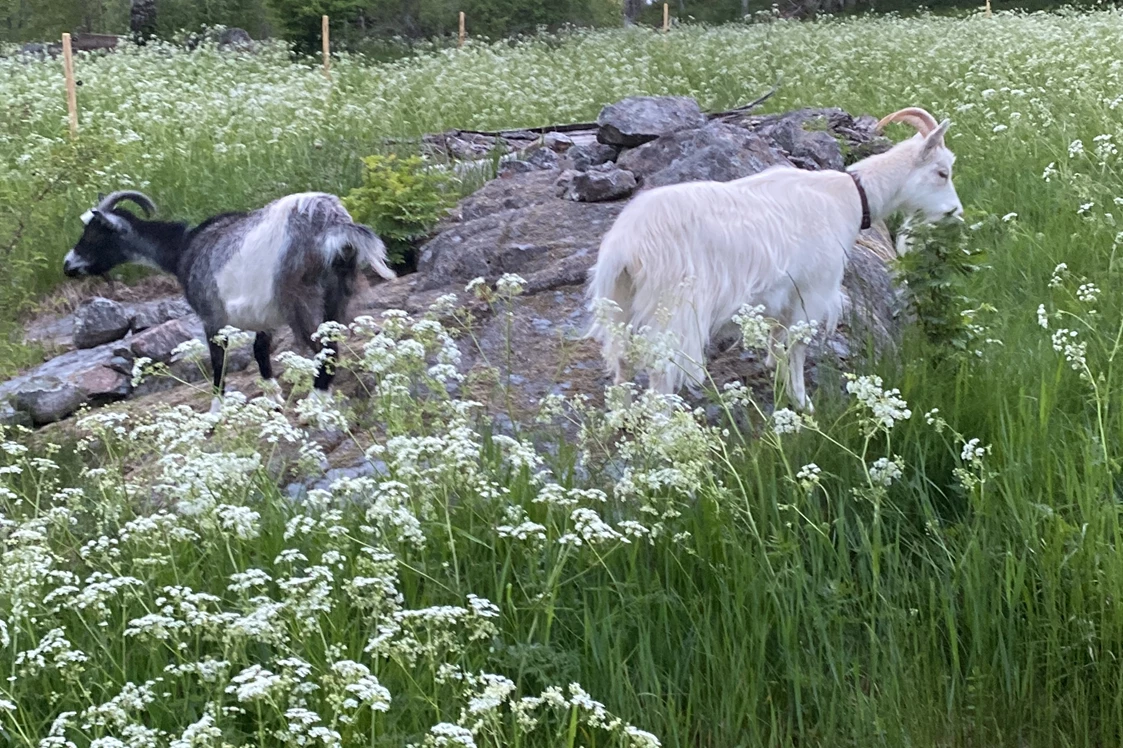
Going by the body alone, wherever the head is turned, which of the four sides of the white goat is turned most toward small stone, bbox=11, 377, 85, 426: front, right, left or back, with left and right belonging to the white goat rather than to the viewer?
back

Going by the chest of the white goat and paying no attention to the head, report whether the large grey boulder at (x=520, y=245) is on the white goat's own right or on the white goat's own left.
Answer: on the white goat's own left

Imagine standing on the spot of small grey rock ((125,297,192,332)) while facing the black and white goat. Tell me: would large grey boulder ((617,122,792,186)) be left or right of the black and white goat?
left

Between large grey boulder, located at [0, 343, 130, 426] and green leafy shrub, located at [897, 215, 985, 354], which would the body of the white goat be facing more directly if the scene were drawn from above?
the green leafy shrub

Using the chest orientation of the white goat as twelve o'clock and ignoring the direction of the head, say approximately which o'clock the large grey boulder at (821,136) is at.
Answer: The large grey boulder is roughly at 9 o'clock from the white goat.

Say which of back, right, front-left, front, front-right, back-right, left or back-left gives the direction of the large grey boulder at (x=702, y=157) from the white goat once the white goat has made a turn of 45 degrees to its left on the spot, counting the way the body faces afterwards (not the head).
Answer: front-left

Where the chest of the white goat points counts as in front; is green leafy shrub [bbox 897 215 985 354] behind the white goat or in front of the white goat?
in front

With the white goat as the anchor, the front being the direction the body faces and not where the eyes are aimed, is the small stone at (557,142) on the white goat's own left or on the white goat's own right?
on the white goat's own left

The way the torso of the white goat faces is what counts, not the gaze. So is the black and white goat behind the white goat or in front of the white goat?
behind

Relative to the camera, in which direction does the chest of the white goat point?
to the viewer's right

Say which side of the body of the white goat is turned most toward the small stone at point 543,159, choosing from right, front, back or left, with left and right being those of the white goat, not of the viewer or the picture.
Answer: left

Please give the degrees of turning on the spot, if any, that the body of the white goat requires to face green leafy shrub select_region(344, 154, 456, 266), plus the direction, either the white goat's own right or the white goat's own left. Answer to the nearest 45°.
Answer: approximately 135° to the white goat's own left
